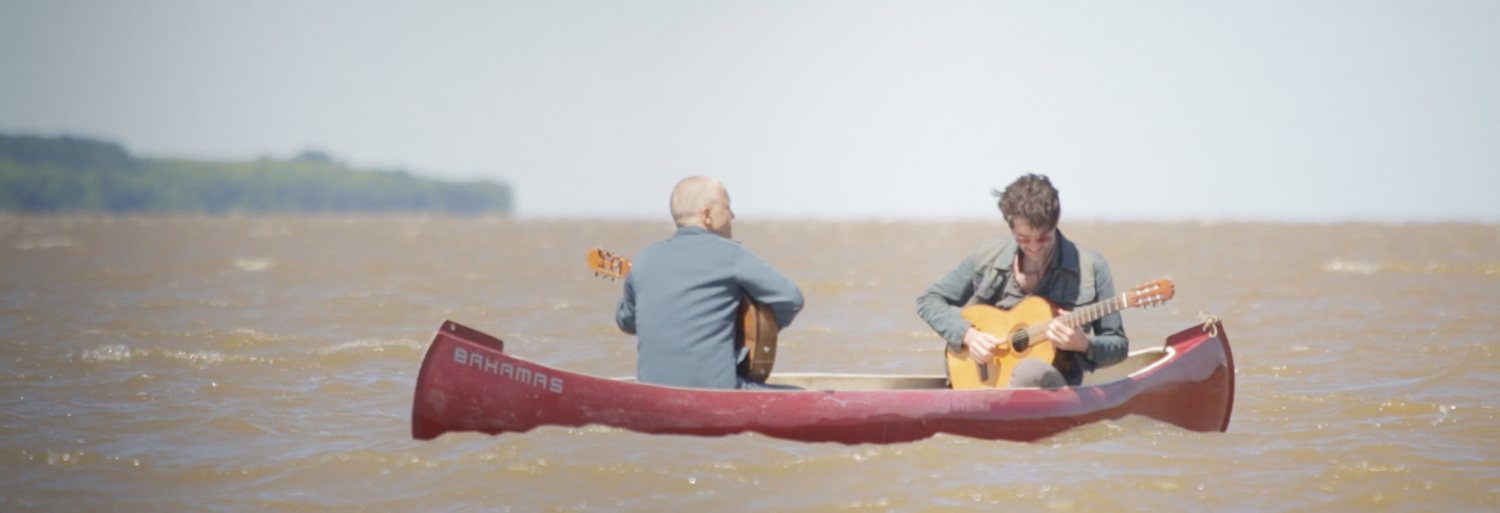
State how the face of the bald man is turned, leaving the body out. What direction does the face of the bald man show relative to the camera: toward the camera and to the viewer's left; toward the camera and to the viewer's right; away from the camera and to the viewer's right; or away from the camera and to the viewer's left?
away from the camera and to the viewer's right

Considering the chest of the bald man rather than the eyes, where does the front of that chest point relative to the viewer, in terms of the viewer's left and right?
facing away from the viewer and to the right of the viewer
